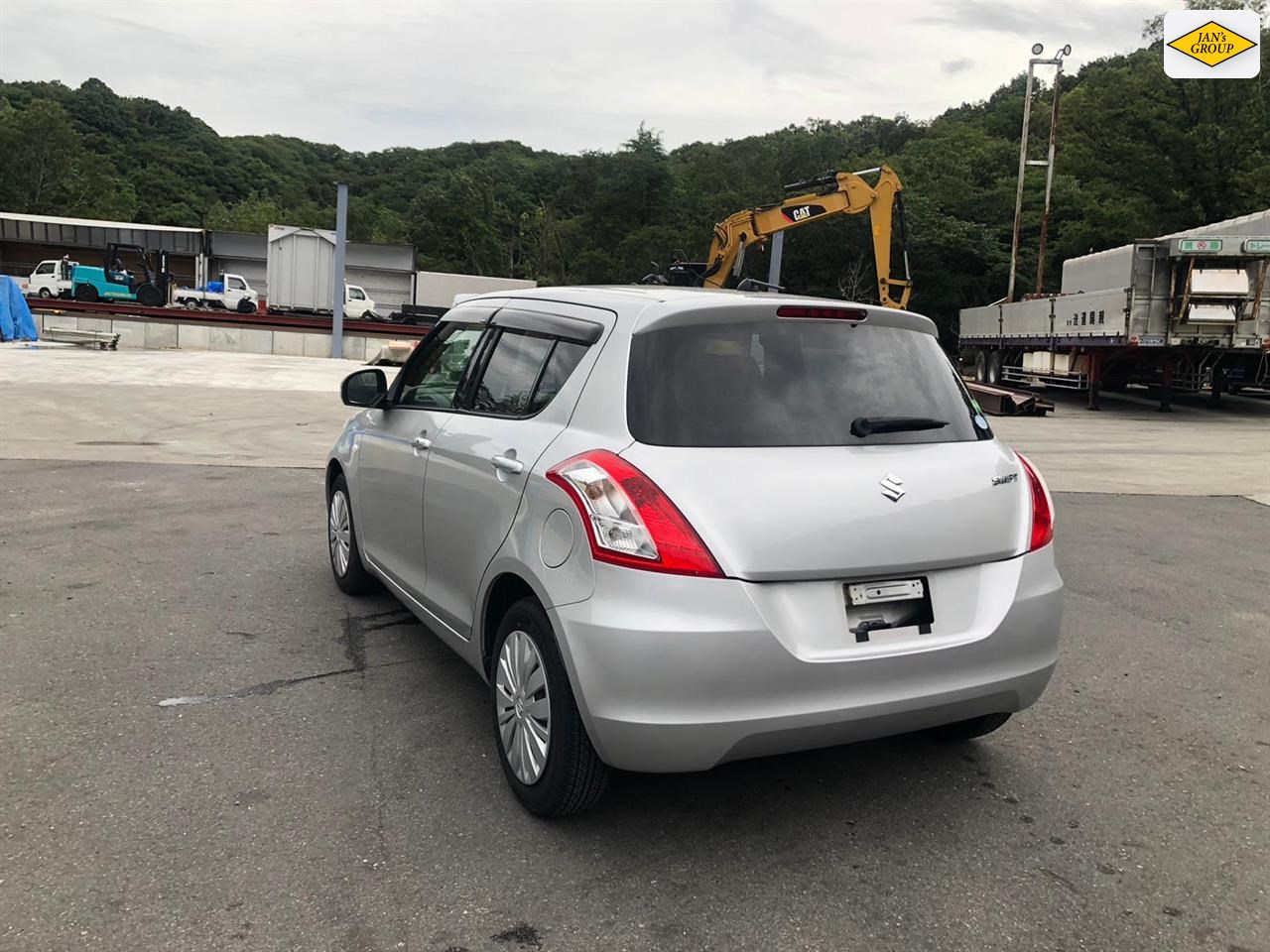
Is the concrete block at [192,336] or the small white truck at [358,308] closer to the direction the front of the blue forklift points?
the small white truck

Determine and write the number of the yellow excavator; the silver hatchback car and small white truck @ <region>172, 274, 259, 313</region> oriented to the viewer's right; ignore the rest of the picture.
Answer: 2

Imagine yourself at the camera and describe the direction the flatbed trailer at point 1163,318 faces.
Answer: facing the viewer and to the right of the viewer

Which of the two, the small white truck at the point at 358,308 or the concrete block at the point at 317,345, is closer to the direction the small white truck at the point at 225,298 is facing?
the small white truck

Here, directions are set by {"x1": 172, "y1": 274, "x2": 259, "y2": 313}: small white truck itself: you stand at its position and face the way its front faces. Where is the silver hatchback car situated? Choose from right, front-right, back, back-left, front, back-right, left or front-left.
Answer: right

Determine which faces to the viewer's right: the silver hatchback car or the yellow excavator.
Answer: the yellow excavator

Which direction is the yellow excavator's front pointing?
to the viewer's right

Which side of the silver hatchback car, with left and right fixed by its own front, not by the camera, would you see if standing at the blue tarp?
front

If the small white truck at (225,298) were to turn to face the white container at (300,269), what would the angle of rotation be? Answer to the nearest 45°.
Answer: approximately 45° to its right

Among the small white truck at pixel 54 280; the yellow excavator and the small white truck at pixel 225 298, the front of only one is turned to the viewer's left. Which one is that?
the small white truck at pixel 54 280

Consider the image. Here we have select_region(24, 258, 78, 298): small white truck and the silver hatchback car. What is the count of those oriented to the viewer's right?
0

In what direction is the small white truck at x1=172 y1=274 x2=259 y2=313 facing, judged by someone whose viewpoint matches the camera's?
facing to the right of the viewer

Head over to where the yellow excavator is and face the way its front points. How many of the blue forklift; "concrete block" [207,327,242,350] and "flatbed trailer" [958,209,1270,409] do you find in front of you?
1

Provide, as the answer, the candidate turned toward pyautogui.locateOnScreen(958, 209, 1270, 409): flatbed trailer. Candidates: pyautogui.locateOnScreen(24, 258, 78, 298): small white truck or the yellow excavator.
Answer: the yellow excavator

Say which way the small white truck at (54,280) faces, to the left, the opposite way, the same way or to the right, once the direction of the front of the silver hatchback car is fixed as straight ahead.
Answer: to the left
